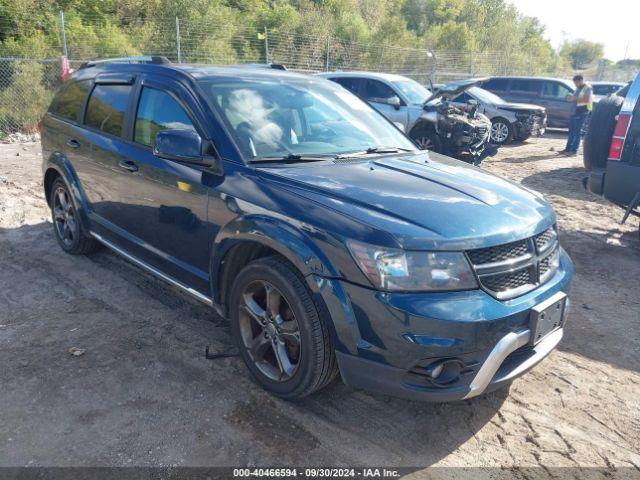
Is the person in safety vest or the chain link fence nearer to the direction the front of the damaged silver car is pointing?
the person in safety vest

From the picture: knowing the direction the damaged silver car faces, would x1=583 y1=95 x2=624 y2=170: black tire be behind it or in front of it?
in front

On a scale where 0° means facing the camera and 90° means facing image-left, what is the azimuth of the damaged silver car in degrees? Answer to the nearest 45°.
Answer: approximately 315°

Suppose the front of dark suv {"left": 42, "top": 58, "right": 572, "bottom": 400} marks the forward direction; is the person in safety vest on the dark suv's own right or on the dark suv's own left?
on the dark suv's own left

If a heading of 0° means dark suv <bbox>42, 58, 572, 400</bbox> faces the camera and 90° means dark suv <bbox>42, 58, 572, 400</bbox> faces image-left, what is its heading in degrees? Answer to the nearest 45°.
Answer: approximately 315°

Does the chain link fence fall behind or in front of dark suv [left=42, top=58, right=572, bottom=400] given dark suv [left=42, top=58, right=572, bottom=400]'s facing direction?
behind

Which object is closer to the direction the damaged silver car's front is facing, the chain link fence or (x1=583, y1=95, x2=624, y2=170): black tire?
the black tire

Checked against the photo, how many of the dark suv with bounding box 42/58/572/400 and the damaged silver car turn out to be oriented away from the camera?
0
